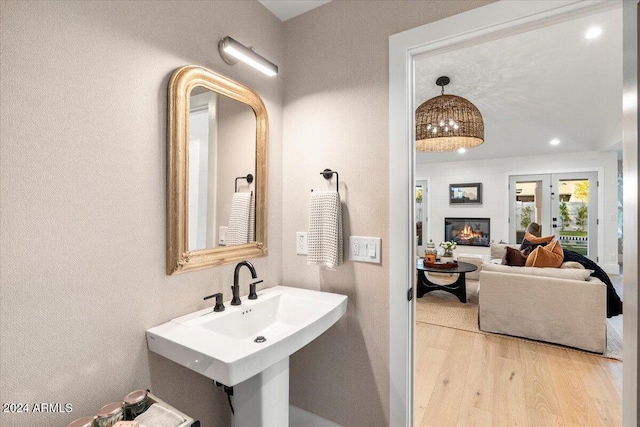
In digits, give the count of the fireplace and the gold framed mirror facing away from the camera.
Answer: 0

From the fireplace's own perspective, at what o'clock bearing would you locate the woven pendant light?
The woven pendant light is roughly at 12 o'clock from the fireplace.

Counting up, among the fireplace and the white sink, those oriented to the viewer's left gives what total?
0

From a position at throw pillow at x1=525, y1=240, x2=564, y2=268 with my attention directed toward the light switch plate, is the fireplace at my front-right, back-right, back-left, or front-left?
back-right

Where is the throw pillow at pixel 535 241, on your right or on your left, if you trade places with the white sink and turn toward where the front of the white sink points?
on your left

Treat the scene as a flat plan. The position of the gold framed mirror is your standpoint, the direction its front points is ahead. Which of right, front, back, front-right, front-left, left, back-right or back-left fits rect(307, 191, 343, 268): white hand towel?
front-left

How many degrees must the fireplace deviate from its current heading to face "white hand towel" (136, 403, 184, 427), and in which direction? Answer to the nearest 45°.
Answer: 0° — it already faces it

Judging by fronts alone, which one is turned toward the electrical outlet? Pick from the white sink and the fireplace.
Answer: the fireplace
